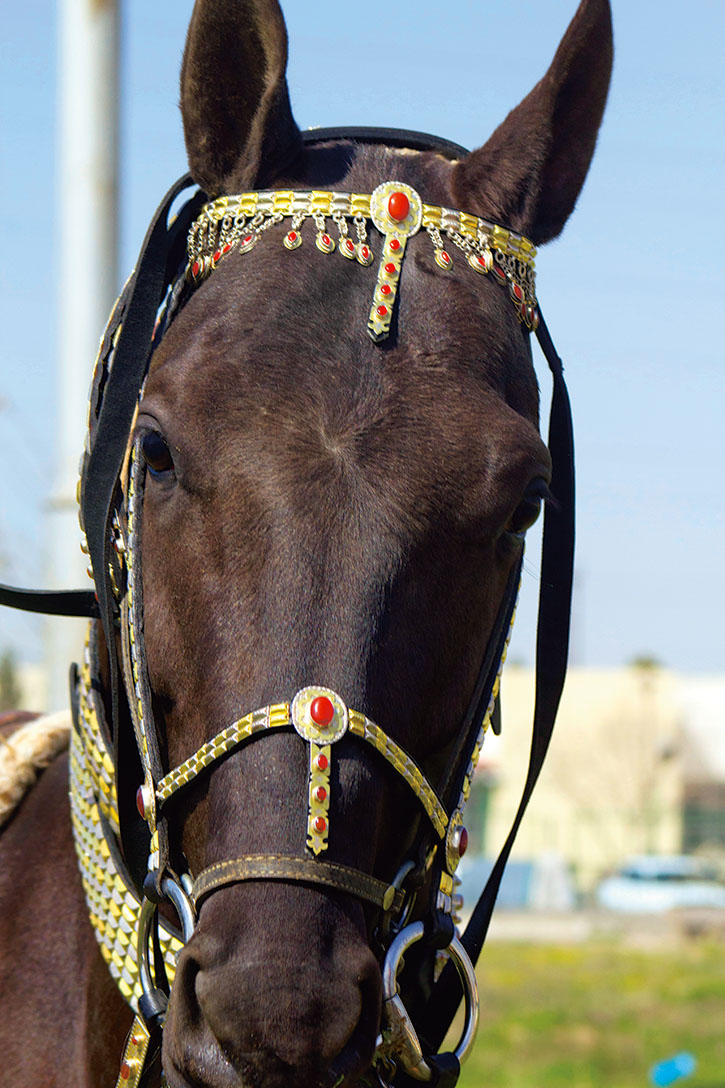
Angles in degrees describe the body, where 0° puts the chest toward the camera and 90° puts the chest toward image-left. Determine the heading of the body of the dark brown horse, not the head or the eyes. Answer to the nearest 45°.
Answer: approximately 0°

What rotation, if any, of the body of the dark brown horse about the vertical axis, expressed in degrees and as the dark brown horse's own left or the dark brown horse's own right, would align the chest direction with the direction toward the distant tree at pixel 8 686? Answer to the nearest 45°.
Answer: approximately 180°

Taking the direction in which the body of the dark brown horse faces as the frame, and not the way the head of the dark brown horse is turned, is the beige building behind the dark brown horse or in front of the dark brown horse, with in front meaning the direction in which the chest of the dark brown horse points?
behind

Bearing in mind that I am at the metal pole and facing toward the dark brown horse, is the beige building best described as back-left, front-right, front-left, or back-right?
back-left

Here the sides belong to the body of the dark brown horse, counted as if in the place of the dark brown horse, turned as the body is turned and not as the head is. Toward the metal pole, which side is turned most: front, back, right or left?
back
